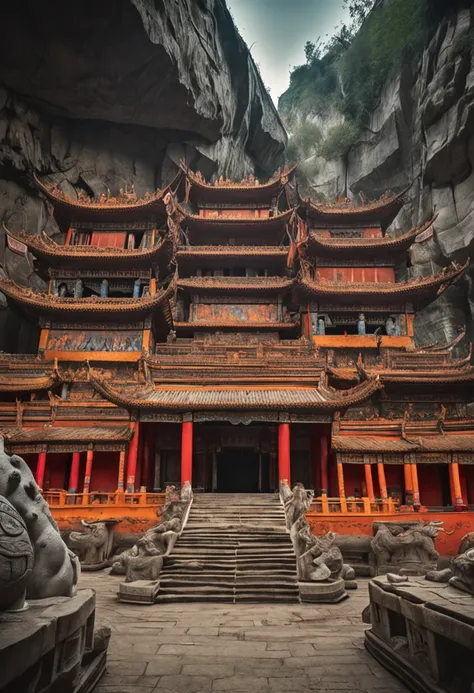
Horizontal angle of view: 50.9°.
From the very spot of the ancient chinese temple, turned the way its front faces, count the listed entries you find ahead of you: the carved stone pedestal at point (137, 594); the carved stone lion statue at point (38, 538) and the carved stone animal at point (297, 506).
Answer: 3

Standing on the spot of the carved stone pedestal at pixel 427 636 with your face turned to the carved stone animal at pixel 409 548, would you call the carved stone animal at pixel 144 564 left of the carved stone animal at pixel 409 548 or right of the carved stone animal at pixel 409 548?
left

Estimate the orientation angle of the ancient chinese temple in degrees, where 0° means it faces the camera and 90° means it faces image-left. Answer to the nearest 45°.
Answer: approximately 0°

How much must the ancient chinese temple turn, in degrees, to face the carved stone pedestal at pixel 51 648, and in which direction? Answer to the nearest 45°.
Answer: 0° — it already faces it

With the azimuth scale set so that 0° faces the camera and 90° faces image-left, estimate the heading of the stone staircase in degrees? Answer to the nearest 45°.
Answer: approximately 0°

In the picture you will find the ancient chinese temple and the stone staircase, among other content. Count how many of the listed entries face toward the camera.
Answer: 2
